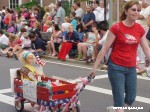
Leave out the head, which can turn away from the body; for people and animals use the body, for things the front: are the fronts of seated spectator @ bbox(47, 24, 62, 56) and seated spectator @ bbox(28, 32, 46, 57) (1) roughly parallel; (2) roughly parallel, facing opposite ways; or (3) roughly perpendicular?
roughly parallel

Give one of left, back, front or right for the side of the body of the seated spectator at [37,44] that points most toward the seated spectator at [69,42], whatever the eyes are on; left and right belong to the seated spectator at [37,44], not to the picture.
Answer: left

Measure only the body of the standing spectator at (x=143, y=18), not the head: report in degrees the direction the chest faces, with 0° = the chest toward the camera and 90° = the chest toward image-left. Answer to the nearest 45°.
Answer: approximately 45°

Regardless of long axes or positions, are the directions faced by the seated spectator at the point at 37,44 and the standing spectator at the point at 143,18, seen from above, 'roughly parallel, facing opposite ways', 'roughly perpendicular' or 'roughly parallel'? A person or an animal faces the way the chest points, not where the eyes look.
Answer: roughly parallel

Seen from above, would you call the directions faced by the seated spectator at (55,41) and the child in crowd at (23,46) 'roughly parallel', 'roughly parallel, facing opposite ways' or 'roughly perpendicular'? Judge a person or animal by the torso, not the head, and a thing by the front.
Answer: roughly parallel

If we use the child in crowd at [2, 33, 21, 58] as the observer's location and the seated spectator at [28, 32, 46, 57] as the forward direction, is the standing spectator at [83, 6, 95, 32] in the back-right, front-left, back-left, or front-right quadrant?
front-left

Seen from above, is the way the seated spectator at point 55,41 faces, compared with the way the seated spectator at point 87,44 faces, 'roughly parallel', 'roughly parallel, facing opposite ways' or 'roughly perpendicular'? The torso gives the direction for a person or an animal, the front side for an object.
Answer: roughly parallel

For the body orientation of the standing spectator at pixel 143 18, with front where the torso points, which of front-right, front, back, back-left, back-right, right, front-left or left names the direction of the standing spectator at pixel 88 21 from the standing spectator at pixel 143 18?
right

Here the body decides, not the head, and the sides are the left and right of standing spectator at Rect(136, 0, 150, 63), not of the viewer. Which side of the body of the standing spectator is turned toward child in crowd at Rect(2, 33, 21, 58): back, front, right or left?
right

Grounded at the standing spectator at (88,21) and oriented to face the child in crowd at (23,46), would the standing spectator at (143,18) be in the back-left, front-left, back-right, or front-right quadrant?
back-left

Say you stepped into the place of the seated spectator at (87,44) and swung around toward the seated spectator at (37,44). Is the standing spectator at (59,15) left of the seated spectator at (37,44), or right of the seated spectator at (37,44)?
right

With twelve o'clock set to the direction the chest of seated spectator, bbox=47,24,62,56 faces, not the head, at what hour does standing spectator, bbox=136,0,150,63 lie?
The standing spectator is roughly at 9 o'clock from the seated spectator.

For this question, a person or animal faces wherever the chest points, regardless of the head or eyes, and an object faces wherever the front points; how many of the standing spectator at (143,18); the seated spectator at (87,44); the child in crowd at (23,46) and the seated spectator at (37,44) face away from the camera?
0

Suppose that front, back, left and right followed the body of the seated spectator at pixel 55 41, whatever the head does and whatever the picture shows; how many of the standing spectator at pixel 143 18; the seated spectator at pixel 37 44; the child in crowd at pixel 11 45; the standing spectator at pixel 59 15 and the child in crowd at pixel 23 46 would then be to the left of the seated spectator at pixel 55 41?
1

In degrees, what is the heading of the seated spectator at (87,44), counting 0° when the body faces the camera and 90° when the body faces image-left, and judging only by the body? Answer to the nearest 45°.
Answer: approximately 45°

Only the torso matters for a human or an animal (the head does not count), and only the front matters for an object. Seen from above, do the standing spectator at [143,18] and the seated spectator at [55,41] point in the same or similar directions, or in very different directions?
same or similar directions

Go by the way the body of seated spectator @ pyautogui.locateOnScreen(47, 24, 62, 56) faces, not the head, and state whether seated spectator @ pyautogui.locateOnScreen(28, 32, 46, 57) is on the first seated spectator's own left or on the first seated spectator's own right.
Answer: on the first seated spectator's own right
